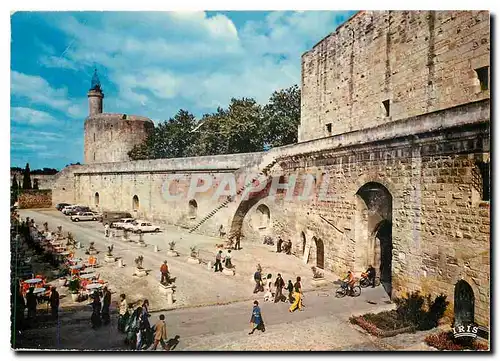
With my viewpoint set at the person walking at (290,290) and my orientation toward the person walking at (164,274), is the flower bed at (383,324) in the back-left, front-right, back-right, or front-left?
back-left

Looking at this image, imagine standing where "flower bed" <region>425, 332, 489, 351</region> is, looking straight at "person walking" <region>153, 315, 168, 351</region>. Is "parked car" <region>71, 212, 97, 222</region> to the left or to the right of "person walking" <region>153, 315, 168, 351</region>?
right

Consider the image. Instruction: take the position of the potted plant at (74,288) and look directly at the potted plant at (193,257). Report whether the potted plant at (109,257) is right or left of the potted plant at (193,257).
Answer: left

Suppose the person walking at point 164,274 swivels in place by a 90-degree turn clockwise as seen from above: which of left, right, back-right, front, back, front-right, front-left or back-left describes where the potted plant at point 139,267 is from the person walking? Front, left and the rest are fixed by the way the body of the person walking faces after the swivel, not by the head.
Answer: back-left

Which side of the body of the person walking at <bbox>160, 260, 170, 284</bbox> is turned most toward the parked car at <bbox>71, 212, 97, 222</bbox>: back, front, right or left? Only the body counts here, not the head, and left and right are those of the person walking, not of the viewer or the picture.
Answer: front
